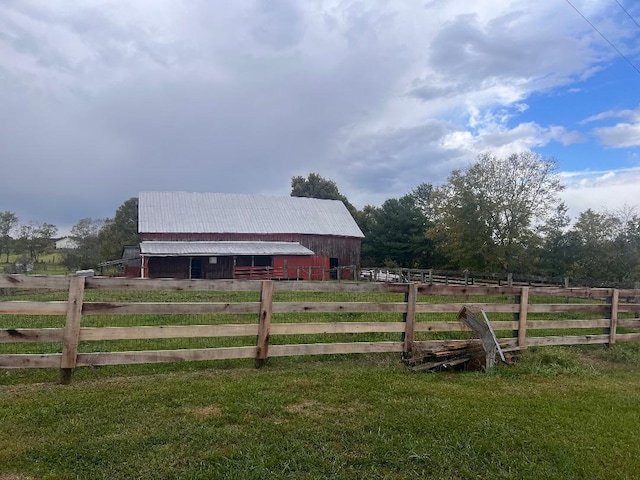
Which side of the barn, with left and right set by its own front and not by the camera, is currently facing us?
front

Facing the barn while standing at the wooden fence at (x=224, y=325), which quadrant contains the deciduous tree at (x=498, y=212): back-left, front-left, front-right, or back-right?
front-right

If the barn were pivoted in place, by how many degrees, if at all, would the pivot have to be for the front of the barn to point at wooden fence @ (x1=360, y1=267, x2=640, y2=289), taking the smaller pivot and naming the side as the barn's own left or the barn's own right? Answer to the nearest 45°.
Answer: approximately 45° to the barn's own left

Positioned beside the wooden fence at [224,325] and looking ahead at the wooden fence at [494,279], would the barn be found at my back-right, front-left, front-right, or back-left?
front-left

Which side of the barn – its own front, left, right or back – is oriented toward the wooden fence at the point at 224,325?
front
